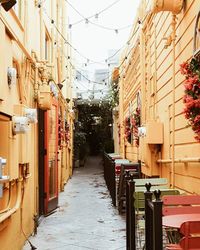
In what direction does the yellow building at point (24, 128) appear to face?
to the viewer's right

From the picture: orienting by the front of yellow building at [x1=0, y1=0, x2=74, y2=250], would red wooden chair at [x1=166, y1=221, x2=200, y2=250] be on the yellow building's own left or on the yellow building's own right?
on the yellow building's own right

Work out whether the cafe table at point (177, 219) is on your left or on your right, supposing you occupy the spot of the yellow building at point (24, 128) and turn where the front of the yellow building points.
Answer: on your right

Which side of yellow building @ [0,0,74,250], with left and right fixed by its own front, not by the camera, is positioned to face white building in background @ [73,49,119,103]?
left

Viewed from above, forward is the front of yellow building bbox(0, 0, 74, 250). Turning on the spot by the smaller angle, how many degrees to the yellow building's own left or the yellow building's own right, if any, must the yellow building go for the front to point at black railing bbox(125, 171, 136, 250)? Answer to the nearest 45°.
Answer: approximately 45° to the yellow building's own right
